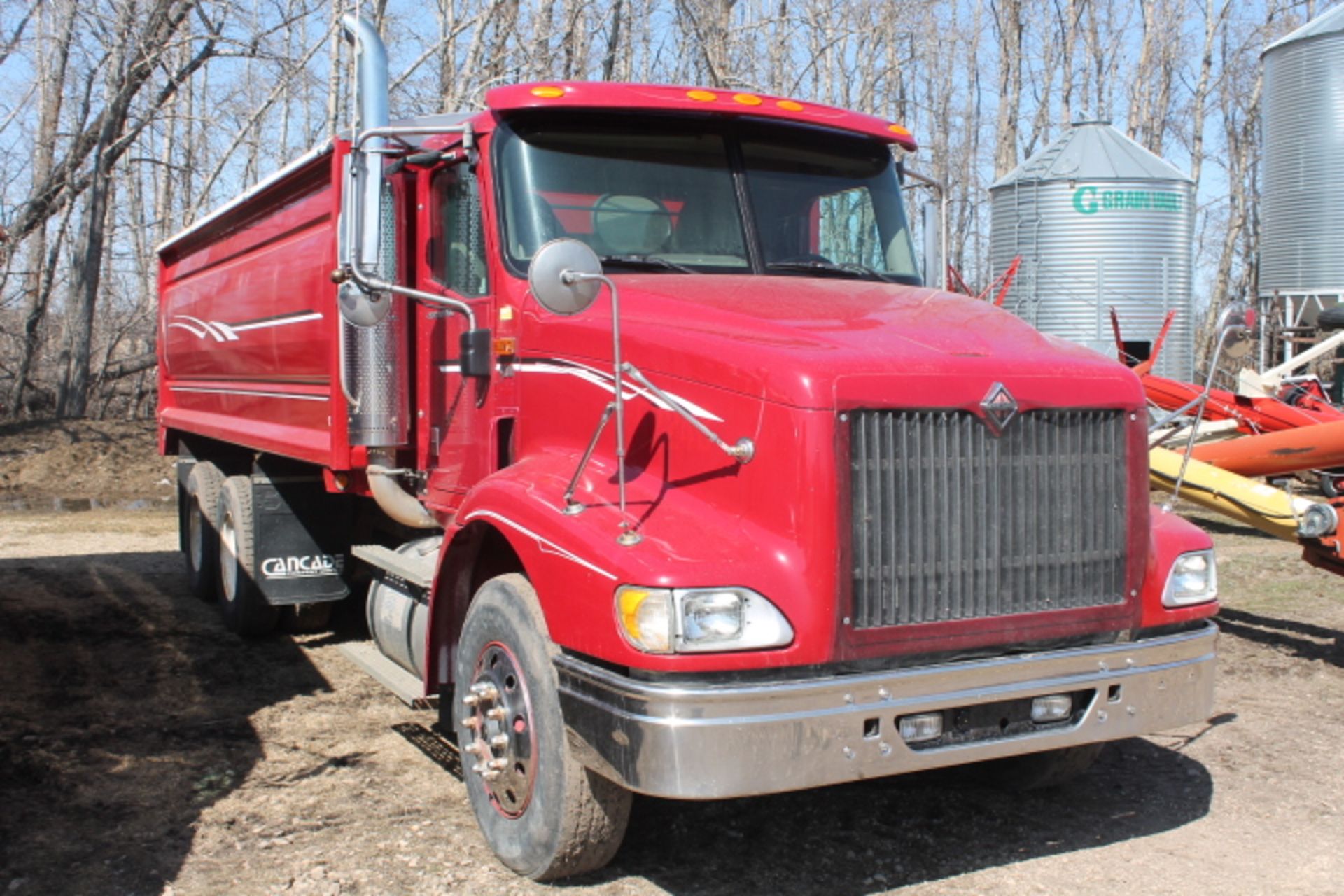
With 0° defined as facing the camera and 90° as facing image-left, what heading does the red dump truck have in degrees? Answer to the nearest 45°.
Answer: approximately 315°

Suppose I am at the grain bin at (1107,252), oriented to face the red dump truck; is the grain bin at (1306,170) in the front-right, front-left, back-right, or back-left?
back-left

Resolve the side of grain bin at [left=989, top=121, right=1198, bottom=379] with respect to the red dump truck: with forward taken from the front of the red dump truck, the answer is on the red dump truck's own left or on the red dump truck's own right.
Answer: on the red dump truck's own left

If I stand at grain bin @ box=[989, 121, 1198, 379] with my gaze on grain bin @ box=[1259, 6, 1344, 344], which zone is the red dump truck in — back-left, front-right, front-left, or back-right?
back-right

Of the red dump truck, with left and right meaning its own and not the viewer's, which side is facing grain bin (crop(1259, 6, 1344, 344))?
left
